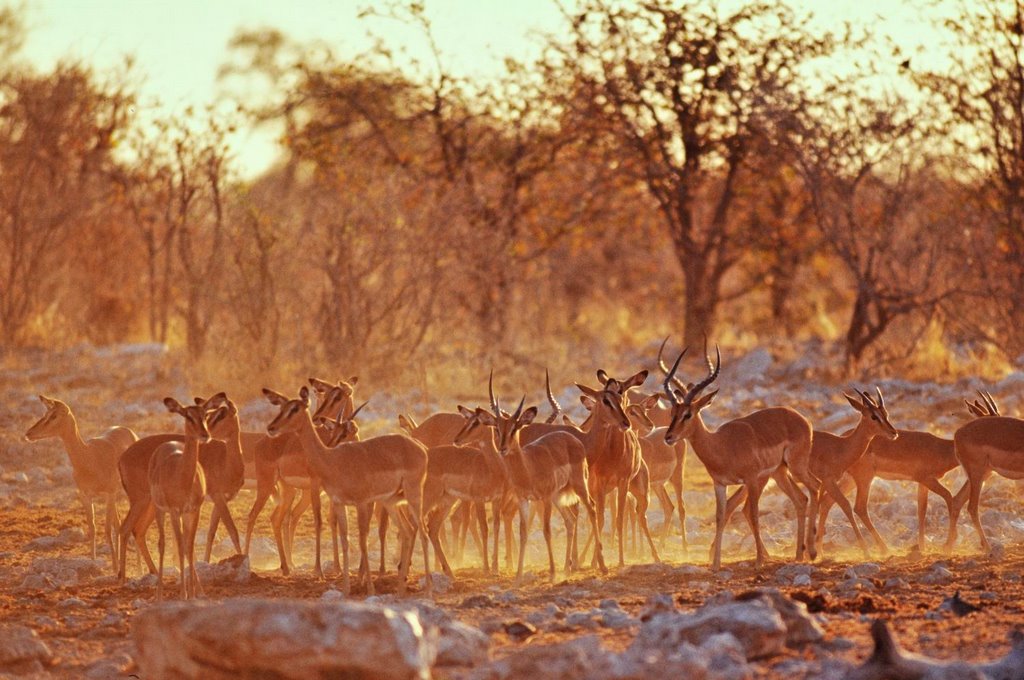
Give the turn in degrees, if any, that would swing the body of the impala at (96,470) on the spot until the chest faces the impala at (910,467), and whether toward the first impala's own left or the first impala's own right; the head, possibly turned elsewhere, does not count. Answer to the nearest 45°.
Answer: approximately 135° to the first impala's own left

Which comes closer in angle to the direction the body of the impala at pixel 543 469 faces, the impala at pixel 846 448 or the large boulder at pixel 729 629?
the large boulder

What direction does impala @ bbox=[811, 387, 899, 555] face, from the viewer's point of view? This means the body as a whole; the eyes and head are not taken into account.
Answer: to the viewer's right

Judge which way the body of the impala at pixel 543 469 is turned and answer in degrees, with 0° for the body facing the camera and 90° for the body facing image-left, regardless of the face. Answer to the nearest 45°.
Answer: approximately 45°

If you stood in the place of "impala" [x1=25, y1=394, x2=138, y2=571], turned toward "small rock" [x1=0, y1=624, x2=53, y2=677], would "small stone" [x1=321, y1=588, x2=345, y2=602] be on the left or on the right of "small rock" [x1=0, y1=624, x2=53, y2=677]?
left

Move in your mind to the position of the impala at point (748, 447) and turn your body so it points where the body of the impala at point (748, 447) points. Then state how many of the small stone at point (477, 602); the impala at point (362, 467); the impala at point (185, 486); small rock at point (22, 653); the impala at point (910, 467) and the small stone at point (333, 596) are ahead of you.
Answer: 5

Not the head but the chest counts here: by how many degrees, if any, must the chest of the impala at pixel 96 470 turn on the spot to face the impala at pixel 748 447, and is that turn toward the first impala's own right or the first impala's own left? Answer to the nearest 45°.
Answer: approximately 135° to the first impala's own left

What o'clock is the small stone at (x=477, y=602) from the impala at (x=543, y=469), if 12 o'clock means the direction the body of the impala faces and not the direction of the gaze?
The small stone is roughly at 11 o'clock from the impala.
